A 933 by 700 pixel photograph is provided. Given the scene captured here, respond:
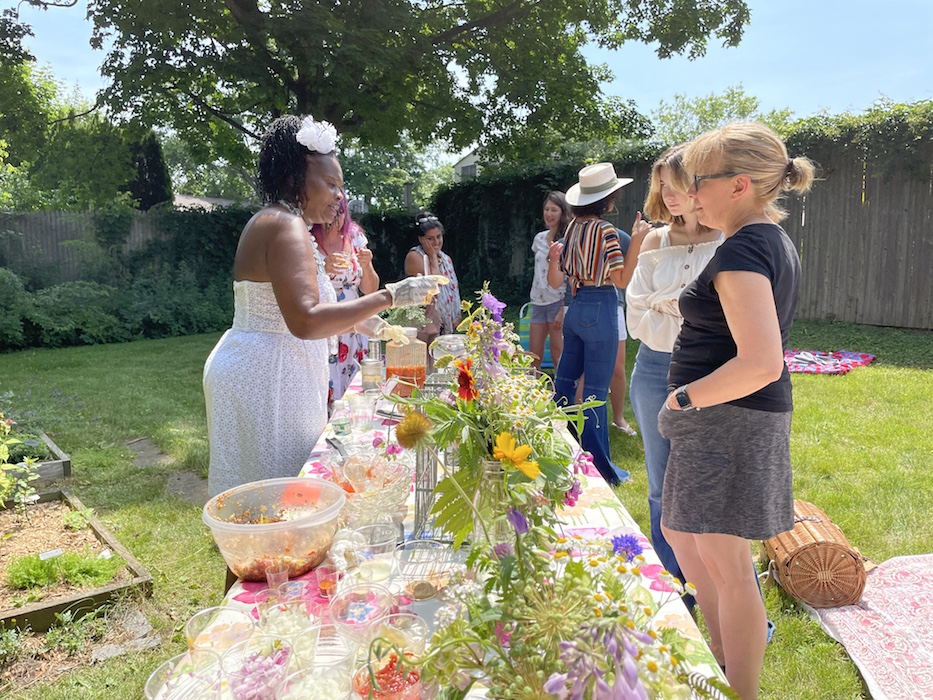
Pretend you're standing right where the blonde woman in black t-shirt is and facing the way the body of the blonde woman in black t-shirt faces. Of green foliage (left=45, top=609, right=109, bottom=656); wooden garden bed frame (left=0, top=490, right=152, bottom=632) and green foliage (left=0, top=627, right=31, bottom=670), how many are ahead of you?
3

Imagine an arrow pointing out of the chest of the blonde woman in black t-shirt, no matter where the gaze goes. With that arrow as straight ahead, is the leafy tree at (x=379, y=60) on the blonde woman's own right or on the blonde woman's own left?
on the blonde woman's own right

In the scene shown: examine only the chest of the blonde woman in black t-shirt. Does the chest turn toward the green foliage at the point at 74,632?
yes

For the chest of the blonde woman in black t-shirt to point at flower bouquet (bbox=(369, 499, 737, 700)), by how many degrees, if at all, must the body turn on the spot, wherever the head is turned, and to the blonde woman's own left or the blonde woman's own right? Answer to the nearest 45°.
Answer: approximately 90° to the blonde woman's own left

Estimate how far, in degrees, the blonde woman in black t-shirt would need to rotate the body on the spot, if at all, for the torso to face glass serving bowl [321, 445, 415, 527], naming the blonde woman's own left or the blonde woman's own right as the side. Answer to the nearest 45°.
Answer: approximately 45° to the blonde woman's own left

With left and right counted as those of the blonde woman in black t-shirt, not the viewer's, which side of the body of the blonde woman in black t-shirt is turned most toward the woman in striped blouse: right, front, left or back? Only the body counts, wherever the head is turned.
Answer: right

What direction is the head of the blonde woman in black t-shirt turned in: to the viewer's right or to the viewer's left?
to the viewer's left

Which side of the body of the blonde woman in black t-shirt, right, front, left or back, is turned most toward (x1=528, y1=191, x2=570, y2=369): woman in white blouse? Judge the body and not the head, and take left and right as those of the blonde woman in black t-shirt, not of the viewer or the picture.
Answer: right

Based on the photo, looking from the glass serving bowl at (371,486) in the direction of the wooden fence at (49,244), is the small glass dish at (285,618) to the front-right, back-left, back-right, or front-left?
back-left

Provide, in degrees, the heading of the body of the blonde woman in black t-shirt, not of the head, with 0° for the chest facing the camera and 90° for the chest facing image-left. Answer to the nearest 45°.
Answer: approximately 90°

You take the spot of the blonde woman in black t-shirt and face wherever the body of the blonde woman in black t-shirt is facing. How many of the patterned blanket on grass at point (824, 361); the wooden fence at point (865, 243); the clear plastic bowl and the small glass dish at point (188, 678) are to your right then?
2

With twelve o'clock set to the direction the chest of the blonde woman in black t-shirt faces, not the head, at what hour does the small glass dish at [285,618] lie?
The small glass dish is roughly at 10 o'clock from the blonde woman in black t-shirt.

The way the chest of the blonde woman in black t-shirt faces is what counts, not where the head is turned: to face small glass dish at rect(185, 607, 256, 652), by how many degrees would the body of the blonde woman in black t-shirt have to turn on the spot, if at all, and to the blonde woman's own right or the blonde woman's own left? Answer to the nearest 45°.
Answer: approximately 45° to the blonde woman's own left
